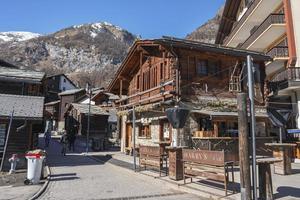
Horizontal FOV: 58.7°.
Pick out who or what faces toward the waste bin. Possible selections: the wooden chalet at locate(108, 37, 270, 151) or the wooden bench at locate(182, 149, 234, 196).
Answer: the wooden chalet

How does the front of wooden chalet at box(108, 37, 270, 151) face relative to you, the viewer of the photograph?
facing the viewer and to the left of the viewer

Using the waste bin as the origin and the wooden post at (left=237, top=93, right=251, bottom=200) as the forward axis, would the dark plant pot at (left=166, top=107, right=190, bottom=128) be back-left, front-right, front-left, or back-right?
front-left

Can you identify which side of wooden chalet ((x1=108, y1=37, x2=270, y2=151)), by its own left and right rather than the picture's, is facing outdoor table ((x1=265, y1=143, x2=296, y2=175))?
left

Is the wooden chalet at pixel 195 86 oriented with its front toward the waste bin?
yes

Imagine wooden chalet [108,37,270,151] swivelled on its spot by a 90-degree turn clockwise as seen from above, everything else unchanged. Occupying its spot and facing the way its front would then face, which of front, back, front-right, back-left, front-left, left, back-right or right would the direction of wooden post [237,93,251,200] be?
back-left

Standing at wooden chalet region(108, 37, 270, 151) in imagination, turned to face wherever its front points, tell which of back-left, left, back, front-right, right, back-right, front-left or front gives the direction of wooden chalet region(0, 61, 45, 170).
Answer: front-right
